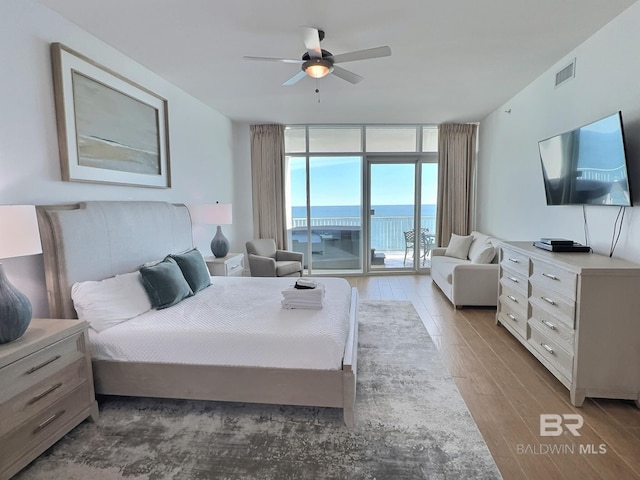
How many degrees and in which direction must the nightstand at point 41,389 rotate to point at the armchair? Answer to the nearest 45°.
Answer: approximately 90° to its left

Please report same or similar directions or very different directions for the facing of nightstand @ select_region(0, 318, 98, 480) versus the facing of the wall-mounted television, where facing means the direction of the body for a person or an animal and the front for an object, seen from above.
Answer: very different directions

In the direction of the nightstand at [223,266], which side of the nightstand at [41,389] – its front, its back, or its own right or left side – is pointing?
left

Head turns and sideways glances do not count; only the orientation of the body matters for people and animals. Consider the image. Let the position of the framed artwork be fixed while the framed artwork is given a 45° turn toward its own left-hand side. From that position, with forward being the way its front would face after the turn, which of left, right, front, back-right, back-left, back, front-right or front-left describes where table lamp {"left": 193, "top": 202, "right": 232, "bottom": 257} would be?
front-left

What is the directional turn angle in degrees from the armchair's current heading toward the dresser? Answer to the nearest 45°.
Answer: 0° — it already faces it

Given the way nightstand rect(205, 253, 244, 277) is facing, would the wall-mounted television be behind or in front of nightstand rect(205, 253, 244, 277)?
in front

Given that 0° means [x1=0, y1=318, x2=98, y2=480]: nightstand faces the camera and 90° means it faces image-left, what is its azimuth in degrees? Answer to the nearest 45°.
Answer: approximately 315°

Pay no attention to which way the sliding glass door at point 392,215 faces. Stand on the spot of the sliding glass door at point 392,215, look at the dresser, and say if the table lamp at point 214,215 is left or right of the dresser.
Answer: right

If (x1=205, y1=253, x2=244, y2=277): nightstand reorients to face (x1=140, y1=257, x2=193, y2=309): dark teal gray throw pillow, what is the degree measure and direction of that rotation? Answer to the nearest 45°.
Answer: approximately 45° to its right

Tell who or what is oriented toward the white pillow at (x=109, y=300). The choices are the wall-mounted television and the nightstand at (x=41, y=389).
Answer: the wall-mounted television

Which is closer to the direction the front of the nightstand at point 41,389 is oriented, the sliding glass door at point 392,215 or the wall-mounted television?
the wall-mounted television
